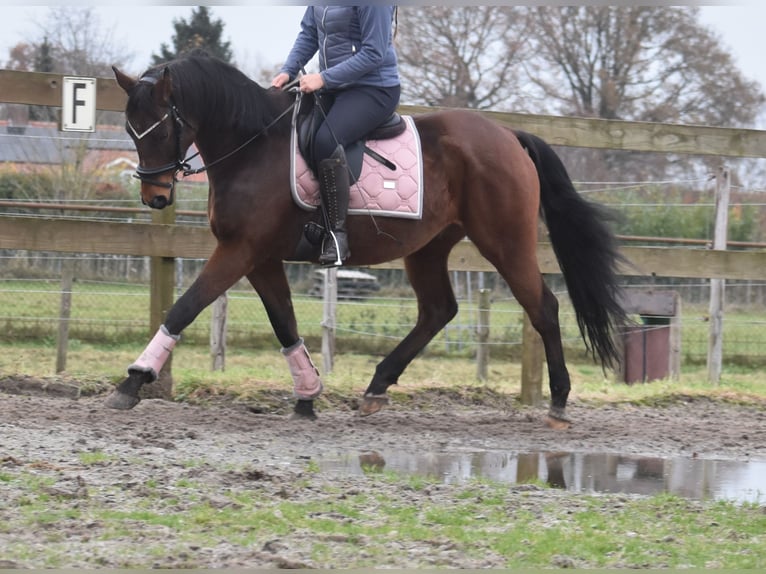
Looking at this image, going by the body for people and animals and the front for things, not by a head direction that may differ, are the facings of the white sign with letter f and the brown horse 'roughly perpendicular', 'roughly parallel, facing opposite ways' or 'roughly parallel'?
roughly perpendicular

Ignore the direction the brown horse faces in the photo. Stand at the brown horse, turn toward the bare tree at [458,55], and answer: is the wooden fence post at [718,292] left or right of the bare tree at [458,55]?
right

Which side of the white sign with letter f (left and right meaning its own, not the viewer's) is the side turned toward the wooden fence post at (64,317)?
back

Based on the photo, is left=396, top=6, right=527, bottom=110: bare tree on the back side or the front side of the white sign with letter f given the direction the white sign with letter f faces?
on the back side

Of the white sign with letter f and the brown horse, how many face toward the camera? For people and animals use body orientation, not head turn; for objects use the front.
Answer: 1

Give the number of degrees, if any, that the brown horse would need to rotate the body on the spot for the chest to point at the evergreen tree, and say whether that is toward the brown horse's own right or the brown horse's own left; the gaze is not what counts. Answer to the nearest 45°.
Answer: approximately 90° to the brown horse's own right

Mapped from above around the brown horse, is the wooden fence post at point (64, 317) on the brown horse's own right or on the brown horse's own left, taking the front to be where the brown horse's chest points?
on the brown horse's own right

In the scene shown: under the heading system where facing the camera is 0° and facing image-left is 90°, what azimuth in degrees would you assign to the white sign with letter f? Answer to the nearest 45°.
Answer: approximately 0°

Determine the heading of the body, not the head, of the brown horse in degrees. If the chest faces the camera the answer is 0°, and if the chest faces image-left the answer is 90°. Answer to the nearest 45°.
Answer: approximately 90°

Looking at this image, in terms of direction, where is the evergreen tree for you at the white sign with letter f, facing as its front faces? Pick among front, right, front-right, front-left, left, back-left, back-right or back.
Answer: back
